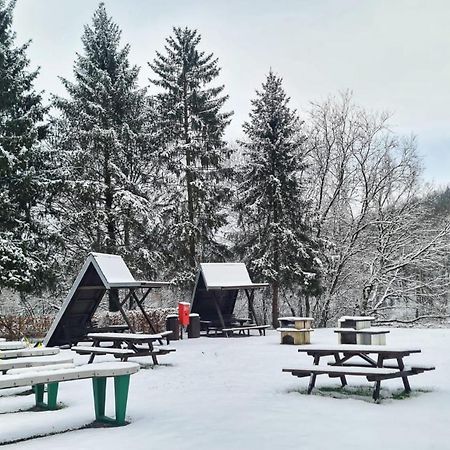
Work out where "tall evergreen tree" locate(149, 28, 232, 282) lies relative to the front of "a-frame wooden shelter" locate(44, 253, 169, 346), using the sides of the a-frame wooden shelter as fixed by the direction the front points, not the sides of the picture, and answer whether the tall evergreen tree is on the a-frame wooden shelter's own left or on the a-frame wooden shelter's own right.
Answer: on the a-frame wooden shelter's own left

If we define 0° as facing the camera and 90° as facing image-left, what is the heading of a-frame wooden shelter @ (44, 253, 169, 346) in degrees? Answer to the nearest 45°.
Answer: approximately 315°

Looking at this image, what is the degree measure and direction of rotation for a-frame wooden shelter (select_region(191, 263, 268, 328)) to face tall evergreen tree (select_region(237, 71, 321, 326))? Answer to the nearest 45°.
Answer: approximately 90° to its left

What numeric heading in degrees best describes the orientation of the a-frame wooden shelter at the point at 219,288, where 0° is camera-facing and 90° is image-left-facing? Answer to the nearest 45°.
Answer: approximately 315°

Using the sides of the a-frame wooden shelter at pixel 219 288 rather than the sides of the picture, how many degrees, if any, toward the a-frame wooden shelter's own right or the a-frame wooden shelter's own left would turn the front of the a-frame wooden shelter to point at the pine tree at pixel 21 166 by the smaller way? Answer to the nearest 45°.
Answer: approximately 135° to the a-frame wooden shelter's own right

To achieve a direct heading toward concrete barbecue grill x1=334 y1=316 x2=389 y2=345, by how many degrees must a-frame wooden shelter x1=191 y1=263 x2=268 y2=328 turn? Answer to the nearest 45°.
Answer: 0° — it already faces it

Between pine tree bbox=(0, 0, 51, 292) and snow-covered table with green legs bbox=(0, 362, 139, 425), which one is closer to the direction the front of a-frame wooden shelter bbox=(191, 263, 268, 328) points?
the snow-covered table with green legs
